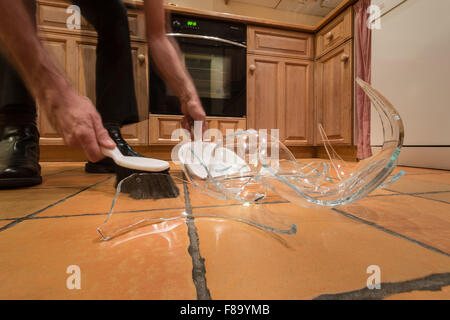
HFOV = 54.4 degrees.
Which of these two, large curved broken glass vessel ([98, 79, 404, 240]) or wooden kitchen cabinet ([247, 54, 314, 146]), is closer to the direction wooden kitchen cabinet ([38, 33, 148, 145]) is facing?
the large curved broken glass vessel

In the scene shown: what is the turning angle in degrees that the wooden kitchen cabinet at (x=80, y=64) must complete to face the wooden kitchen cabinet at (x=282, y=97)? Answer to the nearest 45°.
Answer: approximately 90° to its left

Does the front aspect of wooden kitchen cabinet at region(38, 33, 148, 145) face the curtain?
no

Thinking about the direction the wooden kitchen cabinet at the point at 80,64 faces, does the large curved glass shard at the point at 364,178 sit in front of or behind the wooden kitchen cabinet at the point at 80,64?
in front

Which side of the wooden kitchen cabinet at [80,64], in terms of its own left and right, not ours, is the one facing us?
front

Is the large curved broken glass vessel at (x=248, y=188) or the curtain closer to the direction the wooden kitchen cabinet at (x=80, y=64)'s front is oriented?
the large curved broken glass vessel

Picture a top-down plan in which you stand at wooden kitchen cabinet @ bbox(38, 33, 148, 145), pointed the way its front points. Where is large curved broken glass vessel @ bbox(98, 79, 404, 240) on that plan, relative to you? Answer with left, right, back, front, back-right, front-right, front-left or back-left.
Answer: front

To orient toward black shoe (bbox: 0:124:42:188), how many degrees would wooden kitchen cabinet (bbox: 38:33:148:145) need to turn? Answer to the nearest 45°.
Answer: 0° — it already faces it

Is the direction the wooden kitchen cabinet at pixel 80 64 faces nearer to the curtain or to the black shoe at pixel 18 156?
the black shoe
